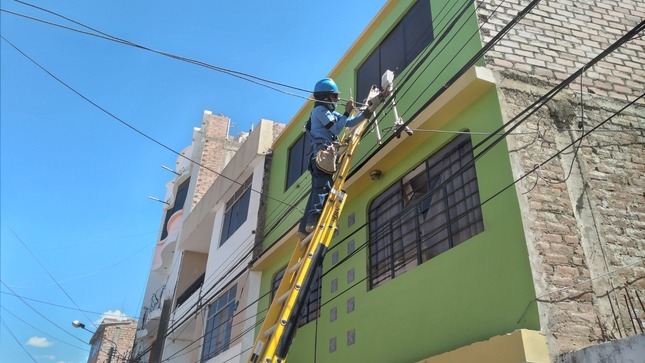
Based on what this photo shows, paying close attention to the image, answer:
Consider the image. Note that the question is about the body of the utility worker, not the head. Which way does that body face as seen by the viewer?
to the viewer's right
